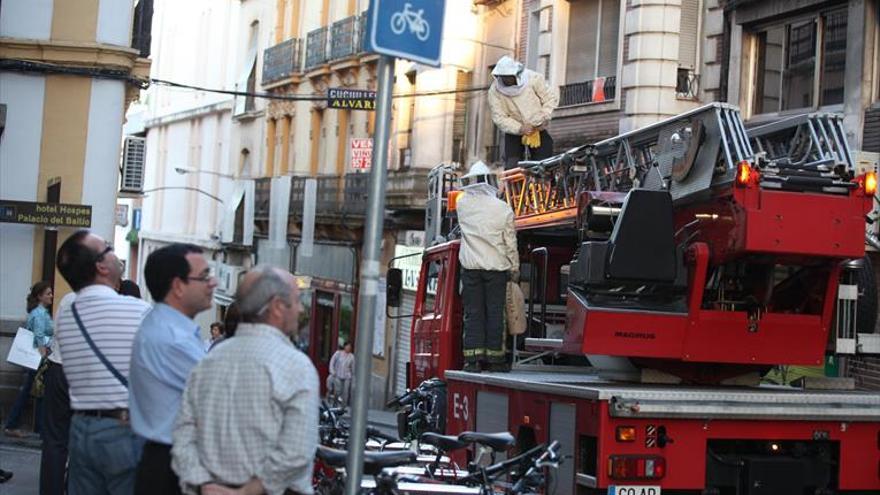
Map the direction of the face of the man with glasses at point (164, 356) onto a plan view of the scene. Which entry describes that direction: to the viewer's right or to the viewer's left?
to the viewer's right

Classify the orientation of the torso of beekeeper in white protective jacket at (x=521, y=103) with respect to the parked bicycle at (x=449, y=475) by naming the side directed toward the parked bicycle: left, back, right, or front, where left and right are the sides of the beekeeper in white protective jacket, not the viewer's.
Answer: front

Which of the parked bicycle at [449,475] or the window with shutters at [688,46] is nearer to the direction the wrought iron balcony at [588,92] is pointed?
the parked bicycle

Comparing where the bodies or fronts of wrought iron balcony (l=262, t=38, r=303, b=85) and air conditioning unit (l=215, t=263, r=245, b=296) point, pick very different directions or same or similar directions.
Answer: same or similar directions

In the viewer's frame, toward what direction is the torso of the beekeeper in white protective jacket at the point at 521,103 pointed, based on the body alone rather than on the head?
toward the camera

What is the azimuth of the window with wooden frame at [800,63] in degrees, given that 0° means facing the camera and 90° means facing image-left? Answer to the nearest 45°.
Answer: approximately 45°

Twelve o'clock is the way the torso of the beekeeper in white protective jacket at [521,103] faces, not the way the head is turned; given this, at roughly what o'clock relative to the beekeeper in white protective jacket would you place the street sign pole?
The street sign pole is roughly at 12 o'clock from the beekeeper in white protective jacket.

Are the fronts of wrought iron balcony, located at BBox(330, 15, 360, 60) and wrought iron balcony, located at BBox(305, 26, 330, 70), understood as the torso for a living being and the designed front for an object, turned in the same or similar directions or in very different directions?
same or similar directions

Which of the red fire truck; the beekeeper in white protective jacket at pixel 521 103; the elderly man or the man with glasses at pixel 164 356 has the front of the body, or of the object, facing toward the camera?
the beekeeper in white protective jacket

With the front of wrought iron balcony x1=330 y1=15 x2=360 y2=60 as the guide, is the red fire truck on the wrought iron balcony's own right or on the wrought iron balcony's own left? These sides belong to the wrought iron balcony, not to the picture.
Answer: on the wrought iron balcony's own left

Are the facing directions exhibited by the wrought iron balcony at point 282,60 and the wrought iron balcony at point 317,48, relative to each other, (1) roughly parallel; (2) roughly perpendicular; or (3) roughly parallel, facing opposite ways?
roughly parallel
